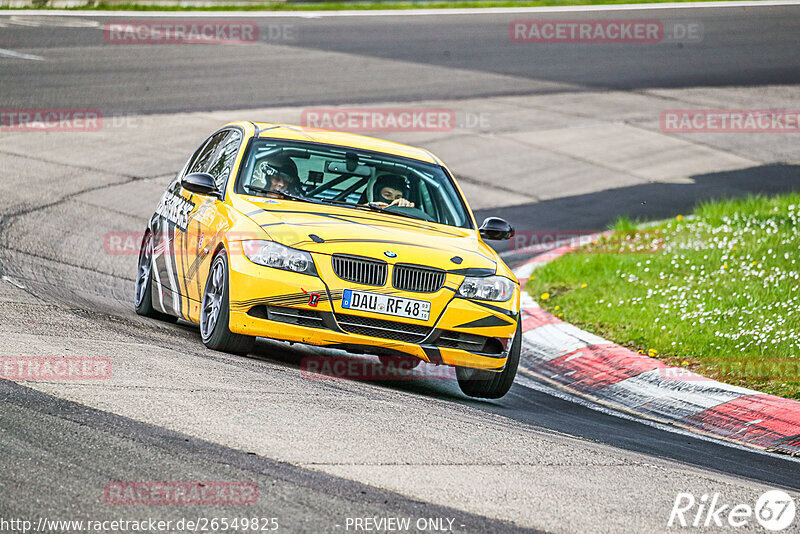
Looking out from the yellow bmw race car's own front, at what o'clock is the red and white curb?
The red and white curb is roughly at 10 o'clock from the yellow bmw race car.

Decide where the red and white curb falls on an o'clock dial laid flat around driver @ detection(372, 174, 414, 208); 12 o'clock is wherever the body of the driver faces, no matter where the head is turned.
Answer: The red and white curb is roughly at 11 o'clock from the driver.

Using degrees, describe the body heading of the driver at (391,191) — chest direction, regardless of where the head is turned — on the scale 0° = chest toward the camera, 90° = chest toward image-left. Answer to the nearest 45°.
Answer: approximately 315°

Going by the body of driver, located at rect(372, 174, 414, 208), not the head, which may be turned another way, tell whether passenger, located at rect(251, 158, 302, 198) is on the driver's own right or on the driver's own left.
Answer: on the driver's own right

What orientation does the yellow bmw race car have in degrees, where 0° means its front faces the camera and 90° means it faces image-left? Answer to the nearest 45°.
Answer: approximately 315°

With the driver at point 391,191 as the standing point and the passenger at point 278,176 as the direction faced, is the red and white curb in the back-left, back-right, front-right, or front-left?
back-left

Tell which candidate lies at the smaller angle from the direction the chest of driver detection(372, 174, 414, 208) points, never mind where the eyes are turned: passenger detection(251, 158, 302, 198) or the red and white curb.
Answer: the red and white curb
